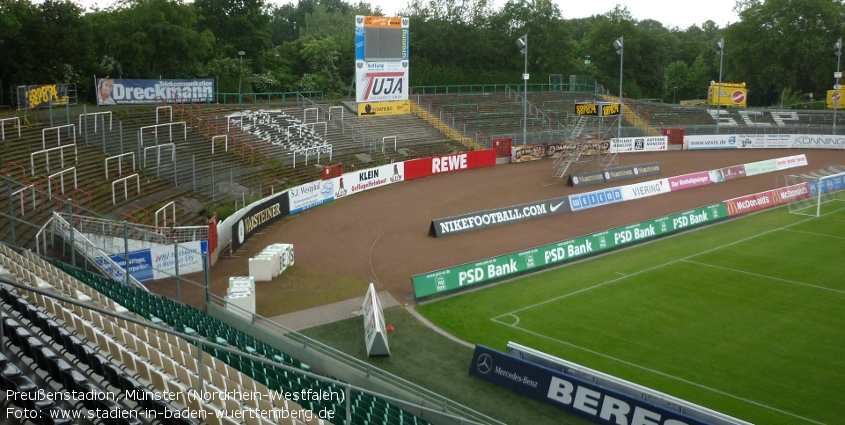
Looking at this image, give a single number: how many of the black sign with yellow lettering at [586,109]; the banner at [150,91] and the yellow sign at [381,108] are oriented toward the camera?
3

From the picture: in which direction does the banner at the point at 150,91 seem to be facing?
toward the camera

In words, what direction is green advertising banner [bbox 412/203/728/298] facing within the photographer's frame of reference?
facing the viewer and to the right of the viewer

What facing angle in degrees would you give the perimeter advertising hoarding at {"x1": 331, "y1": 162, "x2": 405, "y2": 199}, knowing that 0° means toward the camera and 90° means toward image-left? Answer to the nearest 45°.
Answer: approximately 315°

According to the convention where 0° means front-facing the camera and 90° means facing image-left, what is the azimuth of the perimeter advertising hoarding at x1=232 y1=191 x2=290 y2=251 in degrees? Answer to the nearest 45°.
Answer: approximately 315°

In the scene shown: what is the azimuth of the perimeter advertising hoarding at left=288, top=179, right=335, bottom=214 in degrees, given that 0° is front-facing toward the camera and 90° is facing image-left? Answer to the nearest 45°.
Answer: approximately 315°

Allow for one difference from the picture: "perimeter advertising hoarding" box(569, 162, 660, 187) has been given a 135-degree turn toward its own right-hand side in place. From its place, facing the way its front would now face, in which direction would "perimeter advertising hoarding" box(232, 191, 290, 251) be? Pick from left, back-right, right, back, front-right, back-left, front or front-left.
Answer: front-left

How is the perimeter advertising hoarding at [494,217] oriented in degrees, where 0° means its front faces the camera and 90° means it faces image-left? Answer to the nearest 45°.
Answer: approximately 315°

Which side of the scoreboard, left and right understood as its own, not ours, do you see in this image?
front

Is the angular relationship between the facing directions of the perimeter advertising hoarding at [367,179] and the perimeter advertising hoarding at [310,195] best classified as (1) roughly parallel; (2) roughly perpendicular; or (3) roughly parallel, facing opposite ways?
roughly parallel

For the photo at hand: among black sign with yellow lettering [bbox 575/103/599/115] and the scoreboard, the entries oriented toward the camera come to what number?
2

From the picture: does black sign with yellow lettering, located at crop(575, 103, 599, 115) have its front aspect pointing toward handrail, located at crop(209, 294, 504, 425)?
yes

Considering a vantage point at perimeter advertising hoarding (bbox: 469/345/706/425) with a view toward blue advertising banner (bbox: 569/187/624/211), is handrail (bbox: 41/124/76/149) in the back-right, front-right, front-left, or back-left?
front-left
